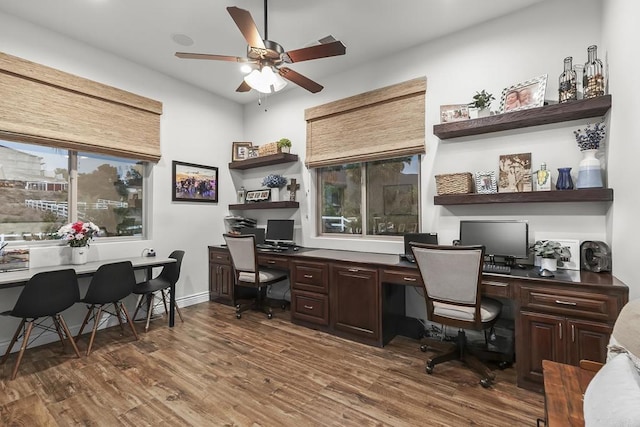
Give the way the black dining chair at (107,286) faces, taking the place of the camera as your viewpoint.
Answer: facing away from the viewer and to the left of the viewer

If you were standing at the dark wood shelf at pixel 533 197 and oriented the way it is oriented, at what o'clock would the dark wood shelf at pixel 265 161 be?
the dark wood shelf at pixel 265 161 is roughly at 3 o'clock from the dark wood shelf at pixel 533 197.

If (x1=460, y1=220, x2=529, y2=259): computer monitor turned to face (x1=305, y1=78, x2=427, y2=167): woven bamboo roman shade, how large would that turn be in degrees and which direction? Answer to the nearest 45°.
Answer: approximately 90° to its right

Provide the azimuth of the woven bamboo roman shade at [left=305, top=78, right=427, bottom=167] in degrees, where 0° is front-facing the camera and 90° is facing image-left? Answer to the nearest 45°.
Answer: approximately 45°

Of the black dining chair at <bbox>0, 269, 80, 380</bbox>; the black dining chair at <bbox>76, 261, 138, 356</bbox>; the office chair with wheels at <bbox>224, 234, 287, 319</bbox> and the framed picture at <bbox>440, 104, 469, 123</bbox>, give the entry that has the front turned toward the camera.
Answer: the framed picture

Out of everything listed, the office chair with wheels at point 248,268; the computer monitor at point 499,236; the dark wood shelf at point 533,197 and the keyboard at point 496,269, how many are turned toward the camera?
3

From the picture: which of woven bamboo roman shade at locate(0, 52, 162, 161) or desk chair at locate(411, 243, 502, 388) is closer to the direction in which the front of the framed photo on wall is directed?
the desk chair

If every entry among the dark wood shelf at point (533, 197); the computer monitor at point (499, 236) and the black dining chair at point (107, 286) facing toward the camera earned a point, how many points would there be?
2

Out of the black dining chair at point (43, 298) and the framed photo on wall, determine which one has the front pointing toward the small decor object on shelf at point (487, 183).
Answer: the framed photo on wall
